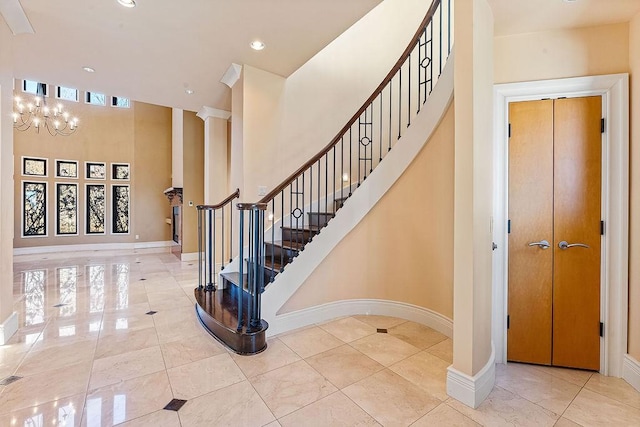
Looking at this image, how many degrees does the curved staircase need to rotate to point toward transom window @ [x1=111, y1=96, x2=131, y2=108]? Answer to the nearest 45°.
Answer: approximately 90° to its right

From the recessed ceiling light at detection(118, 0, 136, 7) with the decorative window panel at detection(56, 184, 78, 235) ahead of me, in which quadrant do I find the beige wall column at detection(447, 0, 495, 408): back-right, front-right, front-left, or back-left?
back-right

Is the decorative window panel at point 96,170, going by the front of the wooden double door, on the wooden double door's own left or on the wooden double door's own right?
on the wooden double door's own right

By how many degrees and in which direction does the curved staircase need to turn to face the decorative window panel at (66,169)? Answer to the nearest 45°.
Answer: approximately 90° to its right

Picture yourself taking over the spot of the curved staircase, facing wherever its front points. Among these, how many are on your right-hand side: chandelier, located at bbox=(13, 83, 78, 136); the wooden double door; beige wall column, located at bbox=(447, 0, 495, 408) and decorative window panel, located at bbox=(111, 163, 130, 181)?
2

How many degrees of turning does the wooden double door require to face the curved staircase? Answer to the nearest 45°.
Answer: approximately 90° to its right

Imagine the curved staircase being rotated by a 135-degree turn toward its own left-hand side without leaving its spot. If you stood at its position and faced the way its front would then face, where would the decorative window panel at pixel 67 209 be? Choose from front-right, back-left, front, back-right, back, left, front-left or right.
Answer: back-left

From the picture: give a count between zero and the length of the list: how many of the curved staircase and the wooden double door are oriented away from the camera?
0

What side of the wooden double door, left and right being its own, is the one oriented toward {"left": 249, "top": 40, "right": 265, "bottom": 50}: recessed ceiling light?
right

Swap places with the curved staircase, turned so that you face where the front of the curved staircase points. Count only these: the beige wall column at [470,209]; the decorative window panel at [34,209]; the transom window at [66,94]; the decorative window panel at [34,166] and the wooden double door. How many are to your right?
3

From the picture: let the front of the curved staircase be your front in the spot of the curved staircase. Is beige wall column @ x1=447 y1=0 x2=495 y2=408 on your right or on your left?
on your left

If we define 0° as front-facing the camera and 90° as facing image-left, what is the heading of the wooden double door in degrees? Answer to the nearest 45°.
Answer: approximately 0°
